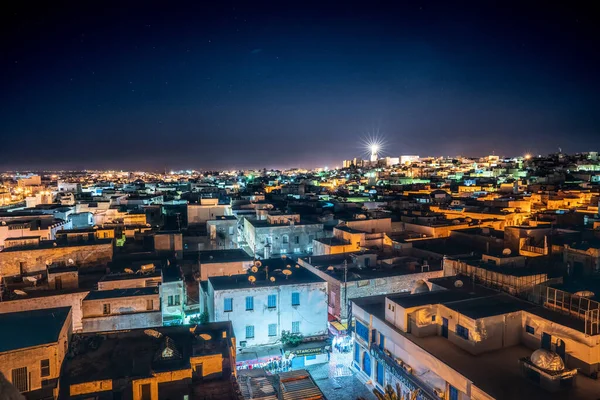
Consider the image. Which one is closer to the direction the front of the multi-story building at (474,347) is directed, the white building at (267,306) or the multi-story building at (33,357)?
the multi-story building

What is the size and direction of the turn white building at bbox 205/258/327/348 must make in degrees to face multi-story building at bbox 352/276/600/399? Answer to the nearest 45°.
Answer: approximately 45° to its left

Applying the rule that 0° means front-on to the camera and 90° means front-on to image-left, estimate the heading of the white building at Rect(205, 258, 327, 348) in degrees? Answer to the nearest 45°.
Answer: approximately 0°

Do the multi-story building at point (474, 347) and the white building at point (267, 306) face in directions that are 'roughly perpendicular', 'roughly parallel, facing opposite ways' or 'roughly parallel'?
roughly perpendicular

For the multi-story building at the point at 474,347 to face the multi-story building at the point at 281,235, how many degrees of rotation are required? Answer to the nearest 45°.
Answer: approximately 90° to its right

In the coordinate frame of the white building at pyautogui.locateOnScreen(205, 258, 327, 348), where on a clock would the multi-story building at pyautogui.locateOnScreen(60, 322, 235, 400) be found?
The multi-story building is roughly at 1 o'clock from the white building.

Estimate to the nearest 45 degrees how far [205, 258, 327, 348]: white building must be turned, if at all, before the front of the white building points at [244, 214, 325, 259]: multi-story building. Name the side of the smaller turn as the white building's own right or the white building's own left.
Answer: approximately 180°

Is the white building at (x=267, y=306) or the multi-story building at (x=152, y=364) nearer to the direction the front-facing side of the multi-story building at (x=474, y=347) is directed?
the multi-story building

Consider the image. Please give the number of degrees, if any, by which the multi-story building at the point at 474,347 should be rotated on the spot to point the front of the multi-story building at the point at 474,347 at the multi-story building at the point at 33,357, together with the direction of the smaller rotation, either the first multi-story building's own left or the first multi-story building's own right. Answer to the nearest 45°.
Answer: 0° — it already faces it

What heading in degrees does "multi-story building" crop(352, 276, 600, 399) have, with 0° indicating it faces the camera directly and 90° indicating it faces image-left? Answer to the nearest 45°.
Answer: approximately 45°
